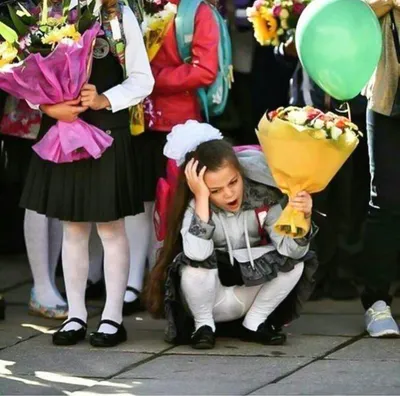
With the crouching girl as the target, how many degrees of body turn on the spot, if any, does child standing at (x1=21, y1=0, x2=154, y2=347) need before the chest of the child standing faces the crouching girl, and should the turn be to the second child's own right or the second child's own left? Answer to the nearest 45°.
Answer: approximately 135° to the second child's own left

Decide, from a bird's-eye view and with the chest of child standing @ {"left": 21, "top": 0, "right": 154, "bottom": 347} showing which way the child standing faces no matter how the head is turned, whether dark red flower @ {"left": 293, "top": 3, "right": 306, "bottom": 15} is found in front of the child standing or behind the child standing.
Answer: behind

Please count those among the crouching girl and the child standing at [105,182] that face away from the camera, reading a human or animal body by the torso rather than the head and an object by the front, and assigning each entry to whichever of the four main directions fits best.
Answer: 0

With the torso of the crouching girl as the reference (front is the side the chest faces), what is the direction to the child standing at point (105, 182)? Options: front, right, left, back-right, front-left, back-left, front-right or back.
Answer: right

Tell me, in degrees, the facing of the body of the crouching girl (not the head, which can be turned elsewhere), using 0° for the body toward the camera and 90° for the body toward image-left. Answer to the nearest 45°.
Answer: approximately 0°

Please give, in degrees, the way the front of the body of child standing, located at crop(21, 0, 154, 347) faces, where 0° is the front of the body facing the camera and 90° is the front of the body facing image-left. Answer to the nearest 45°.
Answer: approximately 45°

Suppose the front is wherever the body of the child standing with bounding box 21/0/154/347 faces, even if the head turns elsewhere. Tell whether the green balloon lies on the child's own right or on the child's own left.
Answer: on the child's own left
